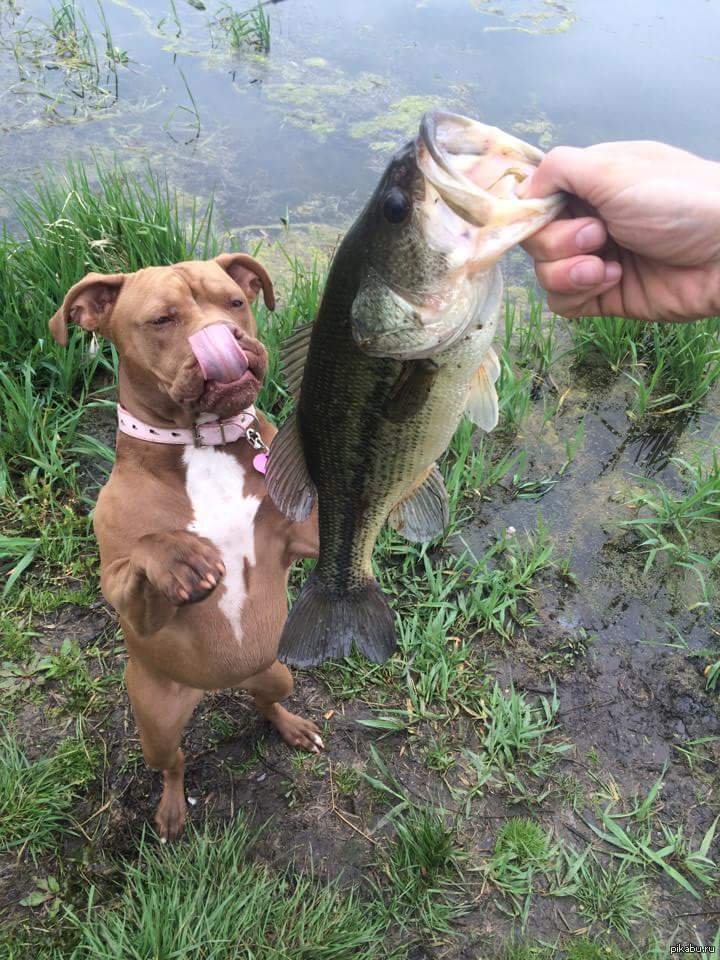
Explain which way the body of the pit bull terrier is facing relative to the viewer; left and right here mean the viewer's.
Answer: facing the viewer and to the right of the viewer
